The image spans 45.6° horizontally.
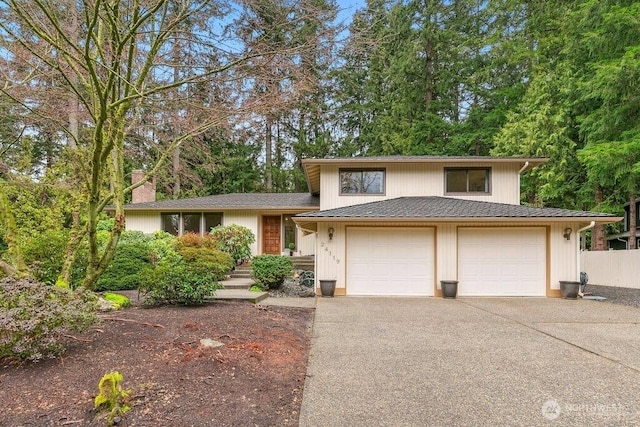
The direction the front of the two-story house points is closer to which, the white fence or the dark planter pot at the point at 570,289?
the dark planter pot

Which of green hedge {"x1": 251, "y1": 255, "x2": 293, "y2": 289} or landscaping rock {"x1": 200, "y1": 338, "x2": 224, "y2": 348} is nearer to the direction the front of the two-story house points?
the landscaping rock

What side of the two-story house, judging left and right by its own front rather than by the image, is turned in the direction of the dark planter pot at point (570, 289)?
left

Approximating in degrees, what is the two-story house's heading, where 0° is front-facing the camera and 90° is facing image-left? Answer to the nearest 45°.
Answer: approximately 0°

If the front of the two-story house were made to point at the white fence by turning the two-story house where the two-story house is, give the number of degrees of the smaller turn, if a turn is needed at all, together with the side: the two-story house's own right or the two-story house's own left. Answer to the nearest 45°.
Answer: approximately 135° to the two-story house's own left
